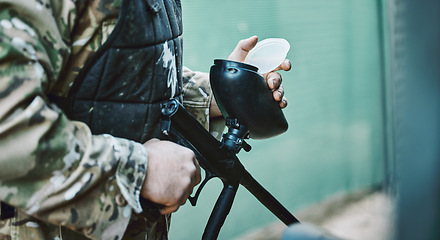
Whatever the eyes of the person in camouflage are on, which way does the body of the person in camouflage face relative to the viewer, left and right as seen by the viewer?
facing to the right of the viewer
